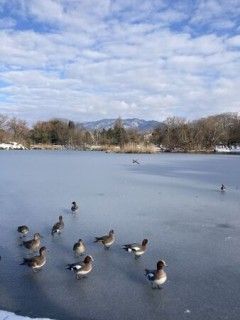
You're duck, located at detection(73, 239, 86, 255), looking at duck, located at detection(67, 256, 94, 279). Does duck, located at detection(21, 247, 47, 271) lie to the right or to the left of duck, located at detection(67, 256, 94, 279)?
right

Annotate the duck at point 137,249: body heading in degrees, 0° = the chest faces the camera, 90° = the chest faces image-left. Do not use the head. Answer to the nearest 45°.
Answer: approximately 270°

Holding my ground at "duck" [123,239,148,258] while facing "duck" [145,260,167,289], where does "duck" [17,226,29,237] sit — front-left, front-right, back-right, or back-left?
back-right

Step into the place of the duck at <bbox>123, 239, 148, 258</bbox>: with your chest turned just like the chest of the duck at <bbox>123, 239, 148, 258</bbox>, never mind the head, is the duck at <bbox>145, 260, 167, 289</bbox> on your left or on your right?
on your right
